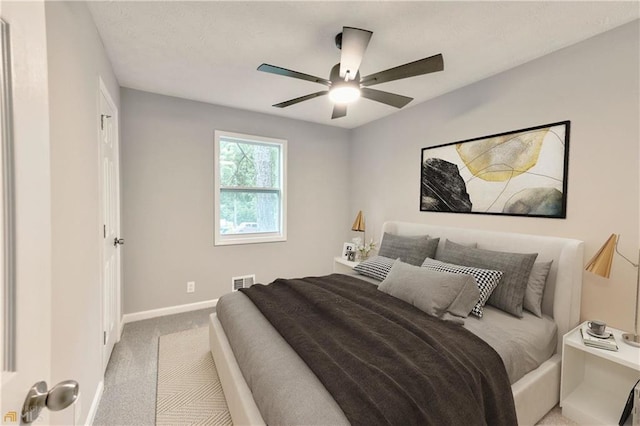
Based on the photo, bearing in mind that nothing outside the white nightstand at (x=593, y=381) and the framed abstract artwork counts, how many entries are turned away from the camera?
0

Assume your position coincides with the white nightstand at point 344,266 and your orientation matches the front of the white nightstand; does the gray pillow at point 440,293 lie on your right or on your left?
on your left

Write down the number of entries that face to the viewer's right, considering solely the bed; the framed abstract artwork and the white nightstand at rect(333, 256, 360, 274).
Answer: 0

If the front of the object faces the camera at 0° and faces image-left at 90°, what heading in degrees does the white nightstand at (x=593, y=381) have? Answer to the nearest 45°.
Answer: approximately 45°

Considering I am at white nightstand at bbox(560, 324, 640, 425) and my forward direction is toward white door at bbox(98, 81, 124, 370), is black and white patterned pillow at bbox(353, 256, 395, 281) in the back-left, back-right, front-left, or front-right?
front-right

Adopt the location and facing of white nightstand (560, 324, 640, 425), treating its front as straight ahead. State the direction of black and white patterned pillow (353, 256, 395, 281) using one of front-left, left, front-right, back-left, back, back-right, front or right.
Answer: front-right

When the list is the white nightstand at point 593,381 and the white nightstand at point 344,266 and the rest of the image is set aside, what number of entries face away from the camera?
0

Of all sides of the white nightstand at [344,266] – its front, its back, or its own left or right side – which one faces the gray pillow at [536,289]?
left

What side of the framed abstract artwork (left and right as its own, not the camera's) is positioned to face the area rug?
front

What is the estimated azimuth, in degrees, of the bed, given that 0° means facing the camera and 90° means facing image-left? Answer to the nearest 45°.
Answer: approximately 45°

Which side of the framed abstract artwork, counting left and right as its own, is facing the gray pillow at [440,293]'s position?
front

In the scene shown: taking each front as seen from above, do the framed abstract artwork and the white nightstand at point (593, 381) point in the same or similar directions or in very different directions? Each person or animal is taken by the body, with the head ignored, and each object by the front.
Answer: same or similar directions

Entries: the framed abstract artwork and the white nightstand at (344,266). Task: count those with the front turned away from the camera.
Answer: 0

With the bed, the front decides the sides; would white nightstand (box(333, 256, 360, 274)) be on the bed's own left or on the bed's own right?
on the bed's own right

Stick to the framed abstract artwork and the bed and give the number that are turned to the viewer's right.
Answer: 0

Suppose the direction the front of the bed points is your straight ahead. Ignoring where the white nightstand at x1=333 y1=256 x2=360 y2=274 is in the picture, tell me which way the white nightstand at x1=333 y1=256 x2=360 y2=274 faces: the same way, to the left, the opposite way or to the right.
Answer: the same way

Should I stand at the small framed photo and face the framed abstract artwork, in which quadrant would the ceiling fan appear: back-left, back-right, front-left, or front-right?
front-right

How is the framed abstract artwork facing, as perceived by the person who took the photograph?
facing the viewer and to the left of the viewer

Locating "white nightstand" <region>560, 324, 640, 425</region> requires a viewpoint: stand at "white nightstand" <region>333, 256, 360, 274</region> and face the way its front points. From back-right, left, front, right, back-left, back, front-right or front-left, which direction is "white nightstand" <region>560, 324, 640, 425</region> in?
left
